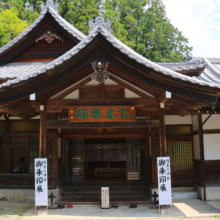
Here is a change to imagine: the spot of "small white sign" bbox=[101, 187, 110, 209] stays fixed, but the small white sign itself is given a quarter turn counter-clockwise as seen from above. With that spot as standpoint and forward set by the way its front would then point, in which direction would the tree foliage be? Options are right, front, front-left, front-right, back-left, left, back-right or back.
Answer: left

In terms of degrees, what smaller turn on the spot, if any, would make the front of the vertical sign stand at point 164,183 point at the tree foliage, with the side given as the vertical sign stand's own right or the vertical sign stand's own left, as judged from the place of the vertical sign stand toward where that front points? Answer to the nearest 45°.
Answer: approximately 180°

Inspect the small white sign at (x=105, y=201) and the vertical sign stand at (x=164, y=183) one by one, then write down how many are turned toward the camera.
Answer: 2

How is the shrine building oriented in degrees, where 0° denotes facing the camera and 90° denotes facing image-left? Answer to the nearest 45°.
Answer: approximately 0°

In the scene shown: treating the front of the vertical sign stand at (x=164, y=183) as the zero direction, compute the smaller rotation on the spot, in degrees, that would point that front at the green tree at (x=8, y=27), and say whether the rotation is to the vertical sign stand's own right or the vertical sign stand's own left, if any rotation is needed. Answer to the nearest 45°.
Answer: approximately 135° to the vertical sign stand's own right

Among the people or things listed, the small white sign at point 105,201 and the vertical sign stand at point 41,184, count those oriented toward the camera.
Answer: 2
